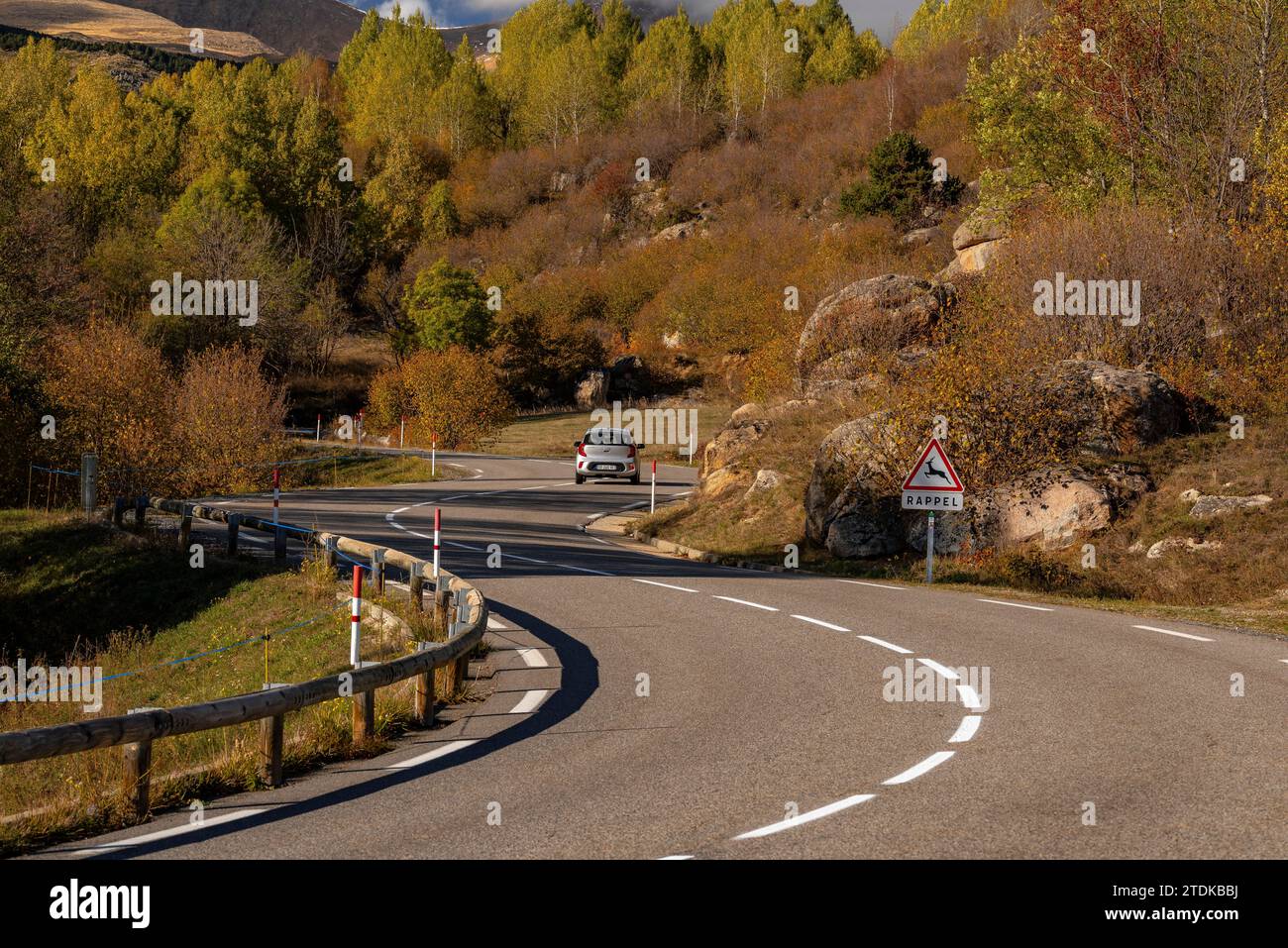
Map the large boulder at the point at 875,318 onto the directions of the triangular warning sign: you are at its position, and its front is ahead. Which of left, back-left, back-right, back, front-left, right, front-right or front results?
back

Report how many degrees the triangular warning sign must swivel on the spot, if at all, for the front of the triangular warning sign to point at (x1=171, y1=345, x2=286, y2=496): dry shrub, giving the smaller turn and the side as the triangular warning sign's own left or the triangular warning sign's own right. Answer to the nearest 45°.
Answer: approximately 135° to the triangular warning sign's own right

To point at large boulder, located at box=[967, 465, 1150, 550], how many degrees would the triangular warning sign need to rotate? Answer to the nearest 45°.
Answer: approximately 135° to its left

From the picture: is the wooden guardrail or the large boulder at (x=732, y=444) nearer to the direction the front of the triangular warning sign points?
the wooden guardrail

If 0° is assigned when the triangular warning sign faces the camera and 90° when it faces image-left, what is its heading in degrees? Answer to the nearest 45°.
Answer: approximately 0°

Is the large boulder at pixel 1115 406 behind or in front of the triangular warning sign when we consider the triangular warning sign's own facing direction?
behind

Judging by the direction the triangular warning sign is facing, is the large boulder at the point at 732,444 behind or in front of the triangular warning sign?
behind

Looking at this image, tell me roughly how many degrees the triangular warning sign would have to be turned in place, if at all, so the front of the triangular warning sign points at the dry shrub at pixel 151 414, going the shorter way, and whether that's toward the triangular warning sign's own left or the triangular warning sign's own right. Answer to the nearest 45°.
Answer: approximately 135° to the triangular warning sign's own right
